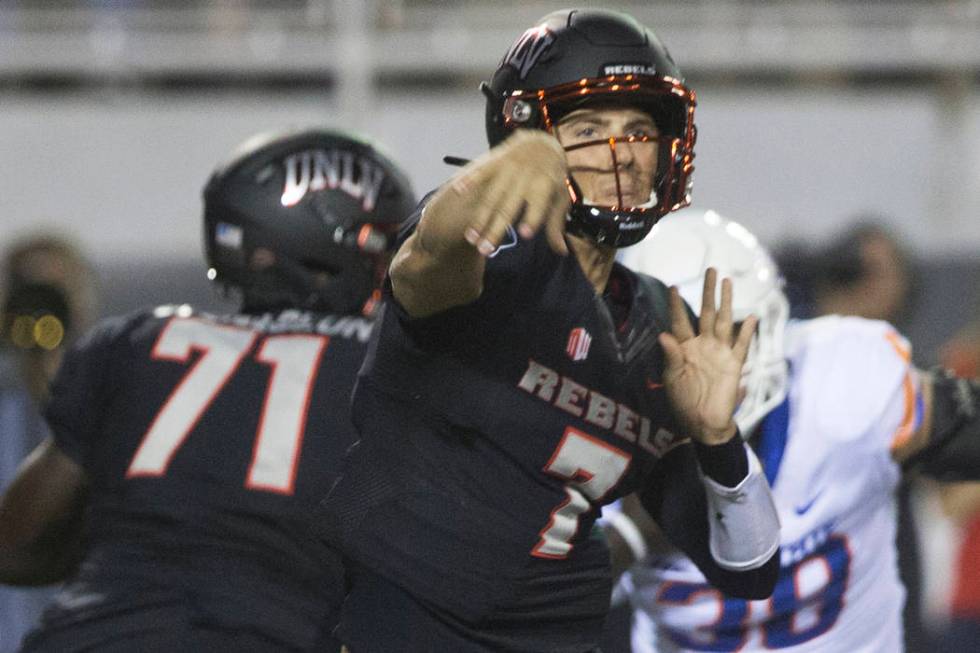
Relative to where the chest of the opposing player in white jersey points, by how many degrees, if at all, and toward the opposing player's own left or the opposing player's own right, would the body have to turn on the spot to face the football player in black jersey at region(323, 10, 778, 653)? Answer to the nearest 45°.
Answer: approximately 45° to the opposing player's own right

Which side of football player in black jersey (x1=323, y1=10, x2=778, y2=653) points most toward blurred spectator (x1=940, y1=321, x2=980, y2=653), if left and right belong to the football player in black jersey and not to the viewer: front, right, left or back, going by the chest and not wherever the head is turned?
left

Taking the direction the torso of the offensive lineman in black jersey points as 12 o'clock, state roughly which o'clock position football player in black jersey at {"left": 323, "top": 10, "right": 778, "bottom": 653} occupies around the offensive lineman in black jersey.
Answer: The football player in black jersey is roughly at 3 o'clock from the offensive lineman in black jersey.

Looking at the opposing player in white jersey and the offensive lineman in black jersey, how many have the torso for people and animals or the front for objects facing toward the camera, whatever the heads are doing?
1

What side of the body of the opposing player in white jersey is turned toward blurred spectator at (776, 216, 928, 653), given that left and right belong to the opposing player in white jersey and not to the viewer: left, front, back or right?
back

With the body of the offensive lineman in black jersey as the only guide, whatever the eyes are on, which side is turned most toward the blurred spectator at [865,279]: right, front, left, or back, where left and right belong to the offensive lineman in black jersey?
front

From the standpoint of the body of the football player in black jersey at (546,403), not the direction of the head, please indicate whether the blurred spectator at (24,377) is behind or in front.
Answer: behind

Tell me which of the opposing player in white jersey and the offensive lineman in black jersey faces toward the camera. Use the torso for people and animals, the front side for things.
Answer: the opposing player in white jersey

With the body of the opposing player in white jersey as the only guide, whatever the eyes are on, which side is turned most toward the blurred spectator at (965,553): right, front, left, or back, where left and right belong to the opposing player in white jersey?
back

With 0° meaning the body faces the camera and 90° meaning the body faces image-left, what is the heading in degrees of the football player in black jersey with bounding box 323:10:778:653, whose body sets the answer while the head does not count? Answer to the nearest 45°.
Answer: approximately 315°

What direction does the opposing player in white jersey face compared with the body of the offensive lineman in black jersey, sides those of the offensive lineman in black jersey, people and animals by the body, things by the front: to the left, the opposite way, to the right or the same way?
the opposite way

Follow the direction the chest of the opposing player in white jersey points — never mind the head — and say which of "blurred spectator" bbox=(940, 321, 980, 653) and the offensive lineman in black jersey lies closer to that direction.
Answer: the offensive lineman in black jersey

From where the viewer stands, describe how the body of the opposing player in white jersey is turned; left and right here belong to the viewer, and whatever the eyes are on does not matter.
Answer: facing the viewer
